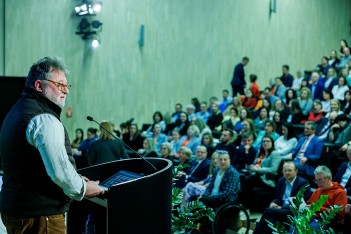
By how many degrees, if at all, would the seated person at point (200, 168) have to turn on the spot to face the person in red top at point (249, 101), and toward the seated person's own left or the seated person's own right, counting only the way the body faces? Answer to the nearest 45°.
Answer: approximately 135° to the seated person's own right

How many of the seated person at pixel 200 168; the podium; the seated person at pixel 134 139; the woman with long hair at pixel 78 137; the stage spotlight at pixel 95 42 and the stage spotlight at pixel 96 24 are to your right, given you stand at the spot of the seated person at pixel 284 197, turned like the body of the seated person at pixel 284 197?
5

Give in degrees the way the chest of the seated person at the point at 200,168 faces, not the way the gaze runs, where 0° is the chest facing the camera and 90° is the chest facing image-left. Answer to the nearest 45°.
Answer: approximately 45°

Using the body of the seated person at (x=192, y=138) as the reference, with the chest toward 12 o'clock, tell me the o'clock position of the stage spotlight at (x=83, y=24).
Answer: The stage spotlight is roughly at 3 o'clock from the seated person.

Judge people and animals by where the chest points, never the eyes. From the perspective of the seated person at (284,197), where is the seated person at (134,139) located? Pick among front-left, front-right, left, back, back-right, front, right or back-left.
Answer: right

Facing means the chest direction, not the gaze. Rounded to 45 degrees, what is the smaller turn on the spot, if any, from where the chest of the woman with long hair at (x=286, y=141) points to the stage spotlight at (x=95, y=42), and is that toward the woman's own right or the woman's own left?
approximately 90° to the woman's own right

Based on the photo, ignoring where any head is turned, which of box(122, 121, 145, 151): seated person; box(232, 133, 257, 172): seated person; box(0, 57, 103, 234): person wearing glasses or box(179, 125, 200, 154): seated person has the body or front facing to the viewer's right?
the person wearing glasses

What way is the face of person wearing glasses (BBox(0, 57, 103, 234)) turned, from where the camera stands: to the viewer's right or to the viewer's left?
to the viewer's right

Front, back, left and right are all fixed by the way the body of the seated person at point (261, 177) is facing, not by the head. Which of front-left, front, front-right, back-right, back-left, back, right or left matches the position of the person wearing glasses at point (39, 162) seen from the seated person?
front-left

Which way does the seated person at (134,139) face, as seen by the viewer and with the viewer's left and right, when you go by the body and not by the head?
facing the viewer and to the left of the viewer

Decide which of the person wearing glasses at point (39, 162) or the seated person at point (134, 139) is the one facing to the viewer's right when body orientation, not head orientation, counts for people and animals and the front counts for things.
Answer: the person wearing glasses

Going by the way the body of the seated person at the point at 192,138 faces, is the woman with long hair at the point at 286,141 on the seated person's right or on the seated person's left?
on the seated person's left
